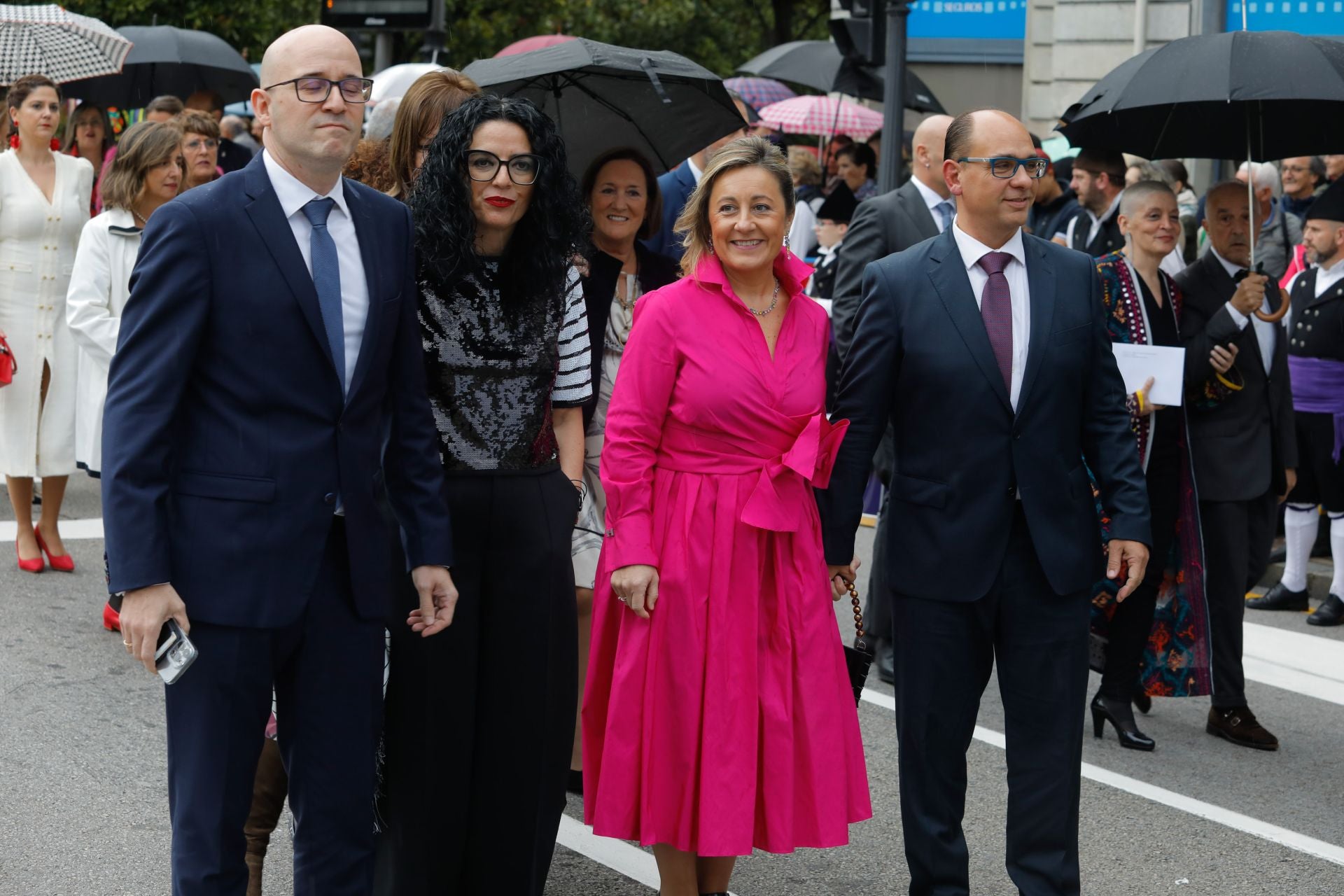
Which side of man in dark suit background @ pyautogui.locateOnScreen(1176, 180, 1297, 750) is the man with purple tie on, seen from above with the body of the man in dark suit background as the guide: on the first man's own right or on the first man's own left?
on the first man's own right

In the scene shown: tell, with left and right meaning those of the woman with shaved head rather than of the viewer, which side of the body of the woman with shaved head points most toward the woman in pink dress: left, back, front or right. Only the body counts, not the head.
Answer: right

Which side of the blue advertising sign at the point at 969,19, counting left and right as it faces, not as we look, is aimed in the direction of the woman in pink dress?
front

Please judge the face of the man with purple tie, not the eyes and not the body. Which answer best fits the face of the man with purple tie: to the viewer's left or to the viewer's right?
to the viewer's right

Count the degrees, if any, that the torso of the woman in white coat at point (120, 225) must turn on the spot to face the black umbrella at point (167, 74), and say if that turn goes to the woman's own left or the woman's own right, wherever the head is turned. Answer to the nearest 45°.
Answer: approximately 135° to the woman's own left

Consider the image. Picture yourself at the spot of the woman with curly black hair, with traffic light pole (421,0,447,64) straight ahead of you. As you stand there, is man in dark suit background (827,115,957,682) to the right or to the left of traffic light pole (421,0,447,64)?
right

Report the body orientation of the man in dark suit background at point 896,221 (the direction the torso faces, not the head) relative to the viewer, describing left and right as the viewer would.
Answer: facing the viewer and to the right of the viewer

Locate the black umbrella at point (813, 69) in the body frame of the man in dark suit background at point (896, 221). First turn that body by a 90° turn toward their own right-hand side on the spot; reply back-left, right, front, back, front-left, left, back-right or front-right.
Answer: back-right
